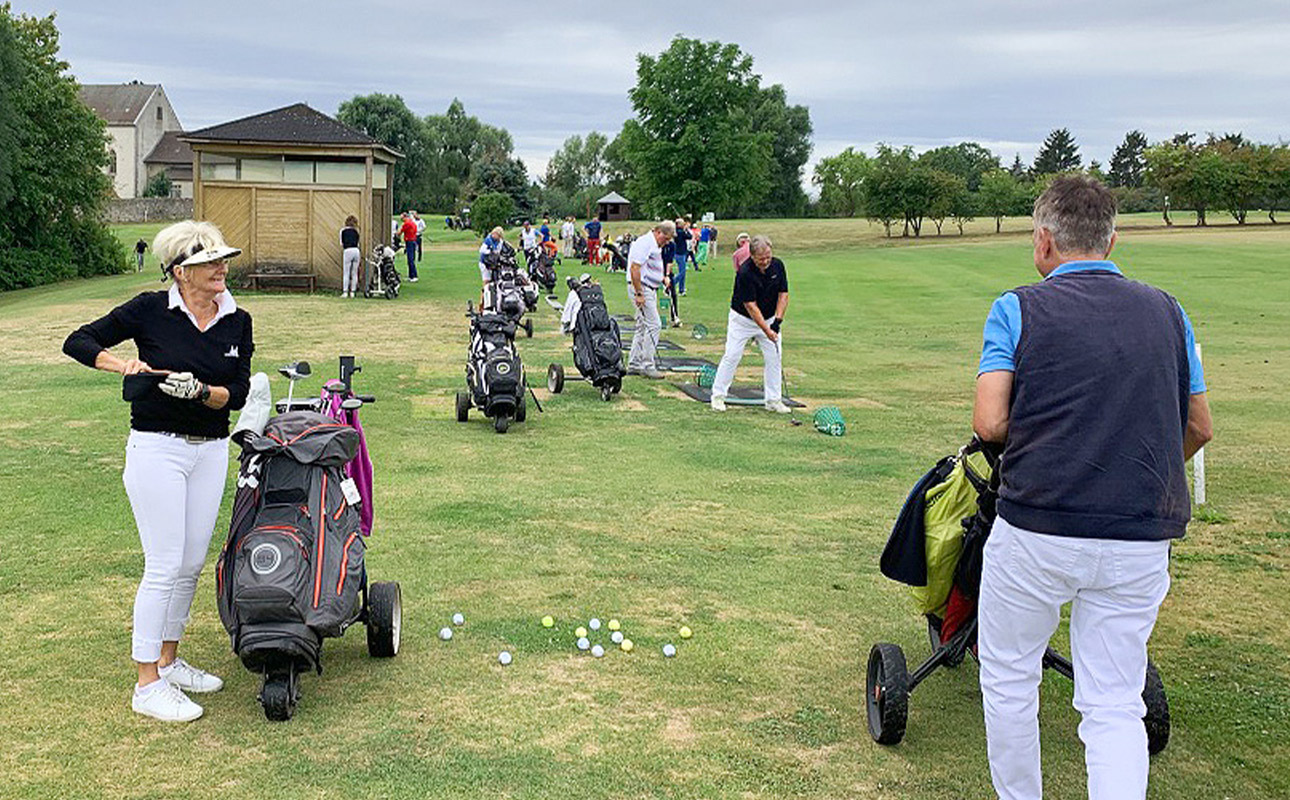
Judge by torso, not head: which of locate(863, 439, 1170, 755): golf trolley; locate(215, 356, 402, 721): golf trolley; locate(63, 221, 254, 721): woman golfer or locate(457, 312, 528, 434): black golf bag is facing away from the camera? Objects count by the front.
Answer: locate(863, 439, 1170, 755): golf trolley

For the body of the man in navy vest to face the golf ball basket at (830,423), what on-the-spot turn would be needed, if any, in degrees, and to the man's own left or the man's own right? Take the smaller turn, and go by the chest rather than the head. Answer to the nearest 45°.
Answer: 0° — they already face it

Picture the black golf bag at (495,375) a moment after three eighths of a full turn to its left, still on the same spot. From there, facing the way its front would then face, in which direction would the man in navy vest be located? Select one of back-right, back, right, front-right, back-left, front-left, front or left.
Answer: back-right

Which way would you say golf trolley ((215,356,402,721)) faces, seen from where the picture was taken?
facing the viewer and to the left of the viewer

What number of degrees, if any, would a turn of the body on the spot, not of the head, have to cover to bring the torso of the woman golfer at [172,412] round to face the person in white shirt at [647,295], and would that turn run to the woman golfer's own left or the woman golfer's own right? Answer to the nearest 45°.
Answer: approximately 90° to the woman golfer's own left

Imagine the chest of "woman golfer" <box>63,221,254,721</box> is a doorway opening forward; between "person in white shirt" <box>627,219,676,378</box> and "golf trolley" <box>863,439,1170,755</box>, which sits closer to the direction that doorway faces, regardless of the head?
the golf trolley

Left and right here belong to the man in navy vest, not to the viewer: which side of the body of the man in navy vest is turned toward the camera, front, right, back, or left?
back

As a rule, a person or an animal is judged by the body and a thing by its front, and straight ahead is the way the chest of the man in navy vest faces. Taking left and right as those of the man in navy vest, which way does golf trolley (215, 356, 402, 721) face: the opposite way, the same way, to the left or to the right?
the opposite way

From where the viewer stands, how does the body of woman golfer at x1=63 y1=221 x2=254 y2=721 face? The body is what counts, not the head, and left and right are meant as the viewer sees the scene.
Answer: facing the viewer and to the right of the viewer

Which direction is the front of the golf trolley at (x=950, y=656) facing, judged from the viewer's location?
facing away from the viewer

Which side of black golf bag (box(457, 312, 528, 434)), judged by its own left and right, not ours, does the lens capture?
front
